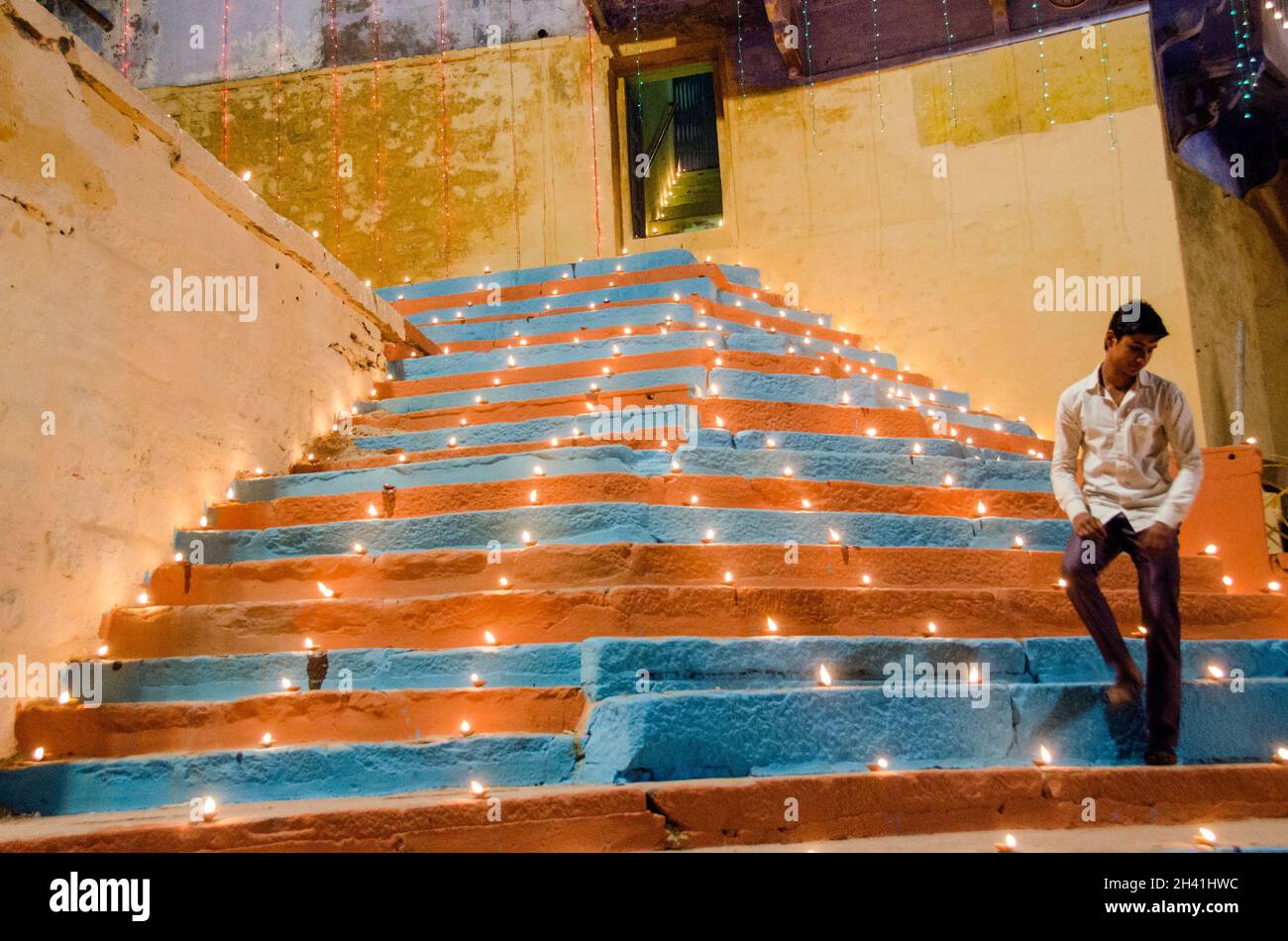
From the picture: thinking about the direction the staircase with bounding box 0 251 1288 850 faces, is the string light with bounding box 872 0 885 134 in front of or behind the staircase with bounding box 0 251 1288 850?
behind

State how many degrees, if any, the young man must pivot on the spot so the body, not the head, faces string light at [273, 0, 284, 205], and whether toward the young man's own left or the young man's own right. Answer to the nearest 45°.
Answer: approximately 135° to the young man's own right

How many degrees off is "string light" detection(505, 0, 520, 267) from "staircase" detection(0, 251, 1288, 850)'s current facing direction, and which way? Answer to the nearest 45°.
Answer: approximately 180°

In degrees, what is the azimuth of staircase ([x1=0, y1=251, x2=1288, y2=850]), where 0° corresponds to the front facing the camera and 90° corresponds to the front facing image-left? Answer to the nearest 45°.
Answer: approximately 0°

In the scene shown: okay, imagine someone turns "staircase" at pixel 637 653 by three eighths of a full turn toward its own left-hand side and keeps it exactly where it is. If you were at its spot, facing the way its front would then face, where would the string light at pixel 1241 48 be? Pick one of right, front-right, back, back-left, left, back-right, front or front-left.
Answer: front

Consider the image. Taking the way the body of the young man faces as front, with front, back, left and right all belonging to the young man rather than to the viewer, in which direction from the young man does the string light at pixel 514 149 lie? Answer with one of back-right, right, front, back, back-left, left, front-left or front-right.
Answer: back-right
